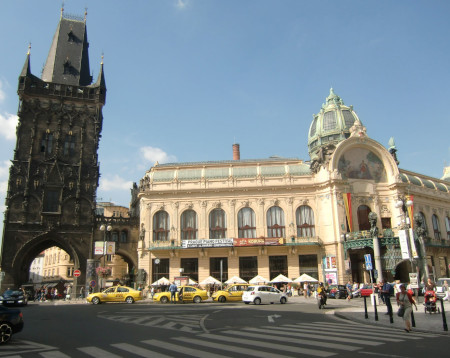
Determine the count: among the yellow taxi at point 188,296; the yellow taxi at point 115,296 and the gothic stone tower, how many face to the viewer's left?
2

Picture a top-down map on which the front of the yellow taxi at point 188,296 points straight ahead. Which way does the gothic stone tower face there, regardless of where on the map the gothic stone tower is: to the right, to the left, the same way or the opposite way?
to the left

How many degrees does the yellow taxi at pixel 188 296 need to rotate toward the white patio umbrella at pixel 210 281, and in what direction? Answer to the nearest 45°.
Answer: approximately 90° to its right

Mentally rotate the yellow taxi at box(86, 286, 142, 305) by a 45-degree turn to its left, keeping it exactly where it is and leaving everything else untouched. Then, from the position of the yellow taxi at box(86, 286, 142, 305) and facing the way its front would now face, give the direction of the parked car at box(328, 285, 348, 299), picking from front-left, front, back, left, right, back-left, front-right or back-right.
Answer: back-left

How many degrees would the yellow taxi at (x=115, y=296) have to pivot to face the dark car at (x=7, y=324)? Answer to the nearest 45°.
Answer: approximately 90° to its left

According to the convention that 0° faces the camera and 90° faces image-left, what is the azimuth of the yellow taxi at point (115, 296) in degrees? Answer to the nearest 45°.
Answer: approximately 90°

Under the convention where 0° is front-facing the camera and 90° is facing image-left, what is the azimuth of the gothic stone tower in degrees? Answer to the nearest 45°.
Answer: approximately 0°

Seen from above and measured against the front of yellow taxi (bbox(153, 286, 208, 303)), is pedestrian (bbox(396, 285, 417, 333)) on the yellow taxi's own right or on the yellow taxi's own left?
on the yellow taxi's own left

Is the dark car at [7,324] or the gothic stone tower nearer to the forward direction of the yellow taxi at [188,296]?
the gothic stone tower

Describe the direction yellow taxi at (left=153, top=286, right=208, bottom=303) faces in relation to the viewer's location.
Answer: facing to the left of the viewer
